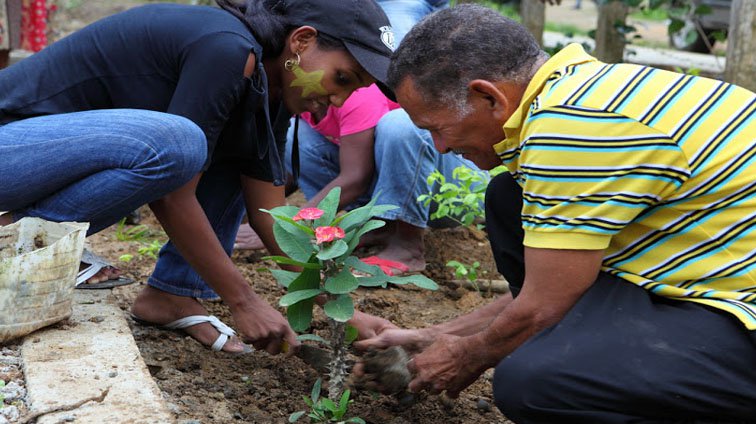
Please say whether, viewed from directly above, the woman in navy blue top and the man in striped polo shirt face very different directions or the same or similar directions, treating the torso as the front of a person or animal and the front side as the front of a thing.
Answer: very different directions

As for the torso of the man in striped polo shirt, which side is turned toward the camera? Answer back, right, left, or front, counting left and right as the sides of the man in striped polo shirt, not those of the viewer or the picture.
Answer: left

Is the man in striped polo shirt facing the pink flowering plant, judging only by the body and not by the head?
yes

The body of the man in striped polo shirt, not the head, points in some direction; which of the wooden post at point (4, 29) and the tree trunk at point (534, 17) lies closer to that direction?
the wooden post

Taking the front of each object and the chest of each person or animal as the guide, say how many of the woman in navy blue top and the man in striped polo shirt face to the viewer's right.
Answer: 1

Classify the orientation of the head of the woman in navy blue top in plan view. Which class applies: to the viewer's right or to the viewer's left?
to the viewer's right

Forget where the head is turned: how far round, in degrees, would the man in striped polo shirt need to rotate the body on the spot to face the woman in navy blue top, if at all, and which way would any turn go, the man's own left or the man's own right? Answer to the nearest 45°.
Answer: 0° — they already face them

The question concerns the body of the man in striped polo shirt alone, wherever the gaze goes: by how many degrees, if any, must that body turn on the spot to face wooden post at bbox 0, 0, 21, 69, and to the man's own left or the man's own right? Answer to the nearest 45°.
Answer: approximately 45° to the man's own right

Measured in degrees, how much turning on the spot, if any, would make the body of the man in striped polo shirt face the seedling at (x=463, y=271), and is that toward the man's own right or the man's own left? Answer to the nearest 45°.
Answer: approximately 45° to the man's own right

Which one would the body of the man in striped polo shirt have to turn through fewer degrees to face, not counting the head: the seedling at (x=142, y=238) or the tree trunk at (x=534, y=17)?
the seedling

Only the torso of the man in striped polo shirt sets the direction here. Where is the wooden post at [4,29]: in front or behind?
in front

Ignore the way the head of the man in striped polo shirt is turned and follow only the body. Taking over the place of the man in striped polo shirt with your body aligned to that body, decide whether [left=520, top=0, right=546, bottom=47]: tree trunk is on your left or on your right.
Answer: on your right

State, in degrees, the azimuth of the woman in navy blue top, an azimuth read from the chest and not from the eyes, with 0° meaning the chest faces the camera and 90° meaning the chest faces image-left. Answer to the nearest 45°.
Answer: approximately 270°
